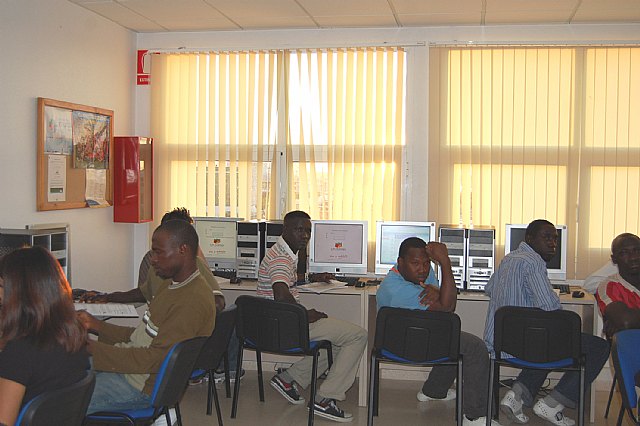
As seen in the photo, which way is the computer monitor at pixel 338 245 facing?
toward the camera

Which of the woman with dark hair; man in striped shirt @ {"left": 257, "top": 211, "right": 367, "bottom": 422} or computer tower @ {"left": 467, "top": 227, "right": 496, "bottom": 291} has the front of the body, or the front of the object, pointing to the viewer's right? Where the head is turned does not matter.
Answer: the man in striped shirt

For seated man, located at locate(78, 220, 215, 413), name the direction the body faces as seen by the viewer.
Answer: to the viewer's left

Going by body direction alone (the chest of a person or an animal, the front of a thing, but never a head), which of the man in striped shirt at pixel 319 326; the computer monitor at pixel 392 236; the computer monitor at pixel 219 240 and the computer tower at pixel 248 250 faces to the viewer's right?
the man in striped shirt

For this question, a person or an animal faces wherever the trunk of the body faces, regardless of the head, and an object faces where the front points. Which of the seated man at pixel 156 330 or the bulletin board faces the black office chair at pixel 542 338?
the bulletin board

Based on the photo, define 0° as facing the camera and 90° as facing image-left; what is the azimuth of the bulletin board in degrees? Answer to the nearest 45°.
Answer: approximately 315°

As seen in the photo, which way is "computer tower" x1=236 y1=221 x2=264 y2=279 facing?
toward the camera

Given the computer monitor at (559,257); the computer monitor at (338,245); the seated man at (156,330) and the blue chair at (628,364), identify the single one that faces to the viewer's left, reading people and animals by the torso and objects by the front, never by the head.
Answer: the seated man

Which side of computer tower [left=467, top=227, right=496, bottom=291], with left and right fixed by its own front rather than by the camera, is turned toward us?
front

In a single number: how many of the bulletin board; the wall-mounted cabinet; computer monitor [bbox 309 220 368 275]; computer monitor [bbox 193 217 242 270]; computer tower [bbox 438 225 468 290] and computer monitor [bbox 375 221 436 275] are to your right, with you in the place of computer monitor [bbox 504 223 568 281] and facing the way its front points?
6

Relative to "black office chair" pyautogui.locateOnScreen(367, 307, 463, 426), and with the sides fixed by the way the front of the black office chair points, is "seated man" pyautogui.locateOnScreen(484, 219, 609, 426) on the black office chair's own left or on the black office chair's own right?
on the black office chair's own right

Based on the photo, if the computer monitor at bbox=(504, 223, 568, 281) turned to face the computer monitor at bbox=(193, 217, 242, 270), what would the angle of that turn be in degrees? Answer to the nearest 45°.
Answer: approximately 90° to its right

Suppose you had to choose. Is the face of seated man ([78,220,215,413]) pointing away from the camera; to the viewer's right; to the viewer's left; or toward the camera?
to the viewer's left

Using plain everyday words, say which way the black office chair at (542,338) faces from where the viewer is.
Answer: facing away from the viewer

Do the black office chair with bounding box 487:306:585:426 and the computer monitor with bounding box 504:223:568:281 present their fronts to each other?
yes

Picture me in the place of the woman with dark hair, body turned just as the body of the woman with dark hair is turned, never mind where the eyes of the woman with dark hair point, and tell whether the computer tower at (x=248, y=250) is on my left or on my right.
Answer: on my right

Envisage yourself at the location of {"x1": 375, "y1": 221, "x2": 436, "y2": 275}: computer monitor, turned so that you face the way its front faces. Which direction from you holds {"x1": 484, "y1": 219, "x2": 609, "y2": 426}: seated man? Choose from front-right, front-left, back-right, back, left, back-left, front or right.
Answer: front-left

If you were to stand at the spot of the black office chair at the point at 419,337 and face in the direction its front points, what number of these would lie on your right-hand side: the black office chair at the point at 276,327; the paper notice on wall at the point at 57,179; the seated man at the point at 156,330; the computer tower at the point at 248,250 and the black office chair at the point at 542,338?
1
